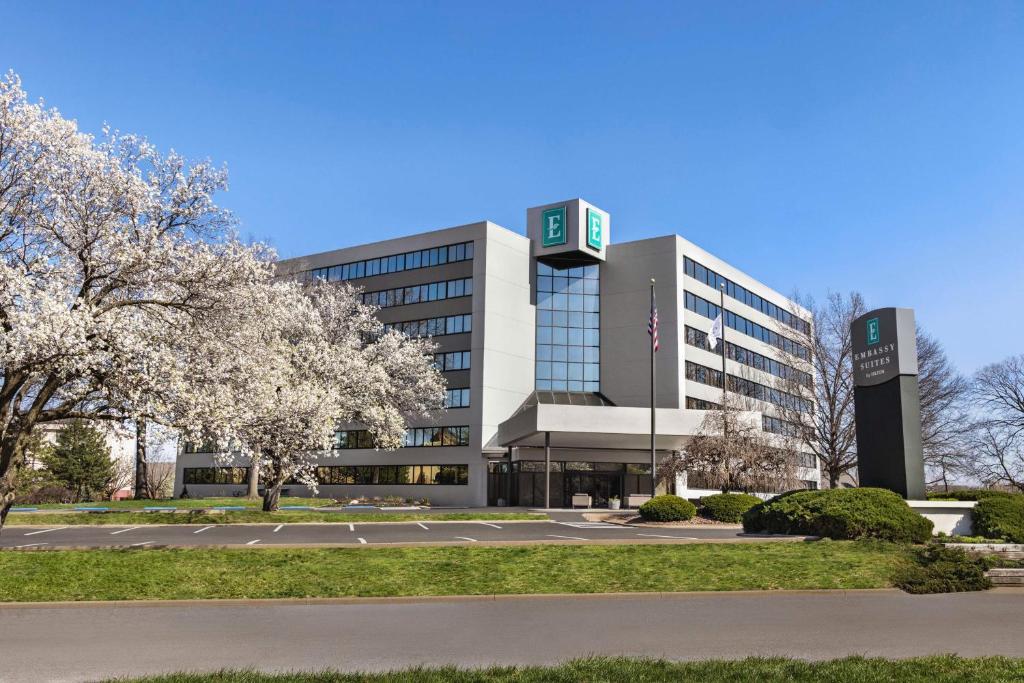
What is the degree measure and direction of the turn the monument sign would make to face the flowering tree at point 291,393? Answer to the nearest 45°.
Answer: approximately 45° to its right

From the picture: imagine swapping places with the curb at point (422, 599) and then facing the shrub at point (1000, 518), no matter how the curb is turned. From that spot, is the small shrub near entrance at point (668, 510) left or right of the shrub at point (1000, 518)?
left

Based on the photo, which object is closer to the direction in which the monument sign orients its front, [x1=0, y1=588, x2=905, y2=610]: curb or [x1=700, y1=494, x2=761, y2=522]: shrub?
the curb

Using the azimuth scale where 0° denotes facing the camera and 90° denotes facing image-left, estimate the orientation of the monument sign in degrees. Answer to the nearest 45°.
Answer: approximately 45°

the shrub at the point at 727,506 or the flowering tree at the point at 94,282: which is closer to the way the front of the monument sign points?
the flowering tree

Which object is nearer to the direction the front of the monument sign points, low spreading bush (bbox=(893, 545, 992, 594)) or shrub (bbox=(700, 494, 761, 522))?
the low spreading bush

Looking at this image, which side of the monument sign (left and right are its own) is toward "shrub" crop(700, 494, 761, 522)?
right

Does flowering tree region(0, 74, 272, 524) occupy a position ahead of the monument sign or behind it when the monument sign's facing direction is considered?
ahead

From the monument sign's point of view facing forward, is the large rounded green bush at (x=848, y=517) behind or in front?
in front

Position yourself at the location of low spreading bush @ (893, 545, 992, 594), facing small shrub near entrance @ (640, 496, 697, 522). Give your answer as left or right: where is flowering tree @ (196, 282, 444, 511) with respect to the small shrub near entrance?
left
